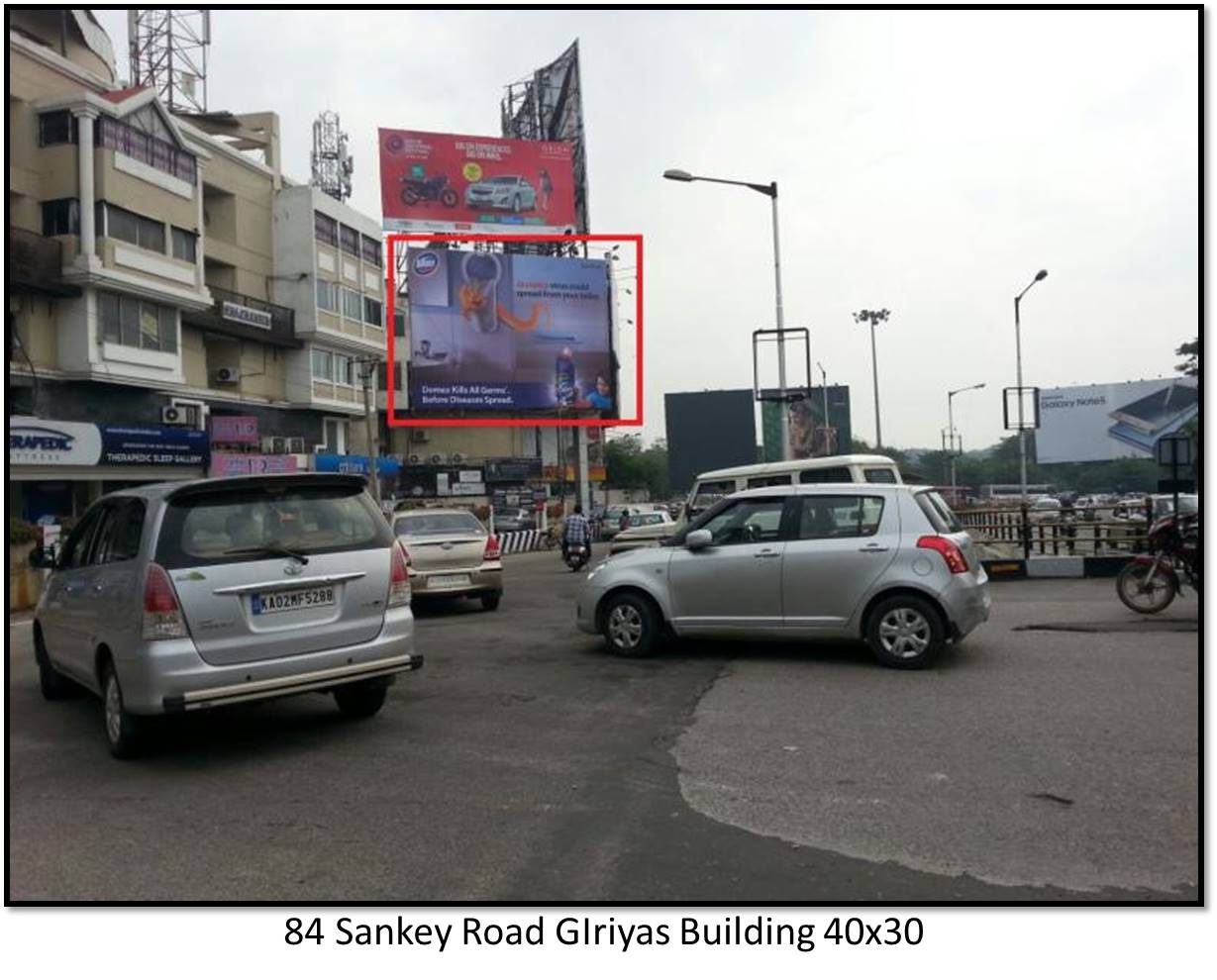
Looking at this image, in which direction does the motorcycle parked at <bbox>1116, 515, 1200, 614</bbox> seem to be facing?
to the viewer's left

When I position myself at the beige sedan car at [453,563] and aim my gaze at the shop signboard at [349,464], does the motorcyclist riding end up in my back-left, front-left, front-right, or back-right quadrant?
front-right

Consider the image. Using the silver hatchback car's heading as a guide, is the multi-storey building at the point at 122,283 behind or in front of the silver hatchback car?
in front

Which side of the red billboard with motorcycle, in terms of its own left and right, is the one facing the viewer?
front

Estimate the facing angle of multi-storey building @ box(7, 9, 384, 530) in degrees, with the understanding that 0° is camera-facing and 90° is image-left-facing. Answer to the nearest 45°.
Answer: approximately 315°

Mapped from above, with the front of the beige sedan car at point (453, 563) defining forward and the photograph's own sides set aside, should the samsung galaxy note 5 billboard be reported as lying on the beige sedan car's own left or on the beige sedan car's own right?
on the beige sedan car's own right

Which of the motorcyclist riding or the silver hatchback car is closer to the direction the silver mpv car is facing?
the motorcyclist riding

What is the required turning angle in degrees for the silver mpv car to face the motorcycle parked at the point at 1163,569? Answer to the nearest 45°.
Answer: approximately 135° to its right

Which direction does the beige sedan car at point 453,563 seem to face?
away from the camera

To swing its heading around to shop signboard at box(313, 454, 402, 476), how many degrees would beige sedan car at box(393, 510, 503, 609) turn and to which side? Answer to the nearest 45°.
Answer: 0° — it already faces it

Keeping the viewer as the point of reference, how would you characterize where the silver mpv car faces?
facing away from the viewer and to the left of the viewer

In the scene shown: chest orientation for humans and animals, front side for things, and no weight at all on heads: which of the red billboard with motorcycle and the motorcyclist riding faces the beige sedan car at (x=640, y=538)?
the red billboard with motorcycle

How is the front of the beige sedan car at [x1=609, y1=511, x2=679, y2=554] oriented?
to the viewer's left

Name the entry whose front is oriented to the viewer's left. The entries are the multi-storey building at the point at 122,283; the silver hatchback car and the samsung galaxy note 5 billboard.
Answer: the silver hatchback car

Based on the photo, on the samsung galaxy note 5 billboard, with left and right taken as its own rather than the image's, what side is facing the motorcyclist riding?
front

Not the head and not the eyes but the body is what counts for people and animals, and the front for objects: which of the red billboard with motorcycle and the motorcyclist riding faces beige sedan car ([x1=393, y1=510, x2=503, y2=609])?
the red billboard with motorcycle

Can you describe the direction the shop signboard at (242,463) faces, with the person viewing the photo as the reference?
facing the viewer and to the right of the viewer
